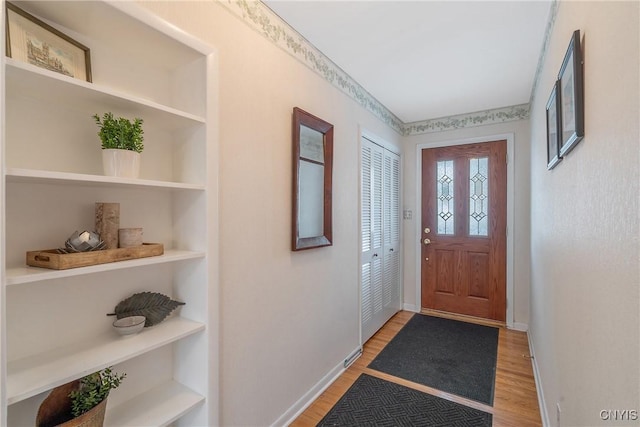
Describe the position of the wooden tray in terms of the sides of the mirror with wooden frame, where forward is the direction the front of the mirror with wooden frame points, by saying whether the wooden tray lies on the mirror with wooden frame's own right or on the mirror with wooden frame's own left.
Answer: on the mirror with wooden frame's own right

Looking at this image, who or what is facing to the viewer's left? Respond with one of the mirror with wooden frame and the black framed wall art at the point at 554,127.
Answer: the black framed wall art

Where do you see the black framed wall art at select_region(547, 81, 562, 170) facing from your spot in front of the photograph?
facing to the left of the viewer

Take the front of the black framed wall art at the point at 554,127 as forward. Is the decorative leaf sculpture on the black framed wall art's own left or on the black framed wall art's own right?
on the black framed wall art's own left

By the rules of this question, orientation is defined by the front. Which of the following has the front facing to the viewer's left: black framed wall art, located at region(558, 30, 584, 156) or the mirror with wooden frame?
the black framed wall art

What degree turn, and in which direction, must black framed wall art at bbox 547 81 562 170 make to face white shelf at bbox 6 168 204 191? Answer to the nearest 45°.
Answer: approximately 45° to its left

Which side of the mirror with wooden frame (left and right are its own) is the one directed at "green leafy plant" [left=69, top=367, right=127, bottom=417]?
right

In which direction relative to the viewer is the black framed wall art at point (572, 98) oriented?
to the viewer's left

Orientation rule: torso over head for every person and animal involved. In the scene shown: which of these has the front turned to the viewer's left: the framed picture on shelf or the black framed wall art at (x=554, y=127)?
the black framed wall art

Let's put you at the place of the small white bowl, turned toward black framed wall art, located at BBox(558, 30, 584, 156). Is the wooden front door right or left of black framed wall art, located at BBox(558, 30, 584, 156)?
left

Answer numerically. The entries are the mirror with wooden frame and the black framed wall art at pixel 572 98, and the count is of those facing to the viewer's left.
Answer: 1
